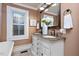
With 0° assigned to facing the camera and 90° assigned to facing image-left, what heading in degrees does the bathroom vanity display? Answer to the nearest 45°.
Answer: approximately 45°
